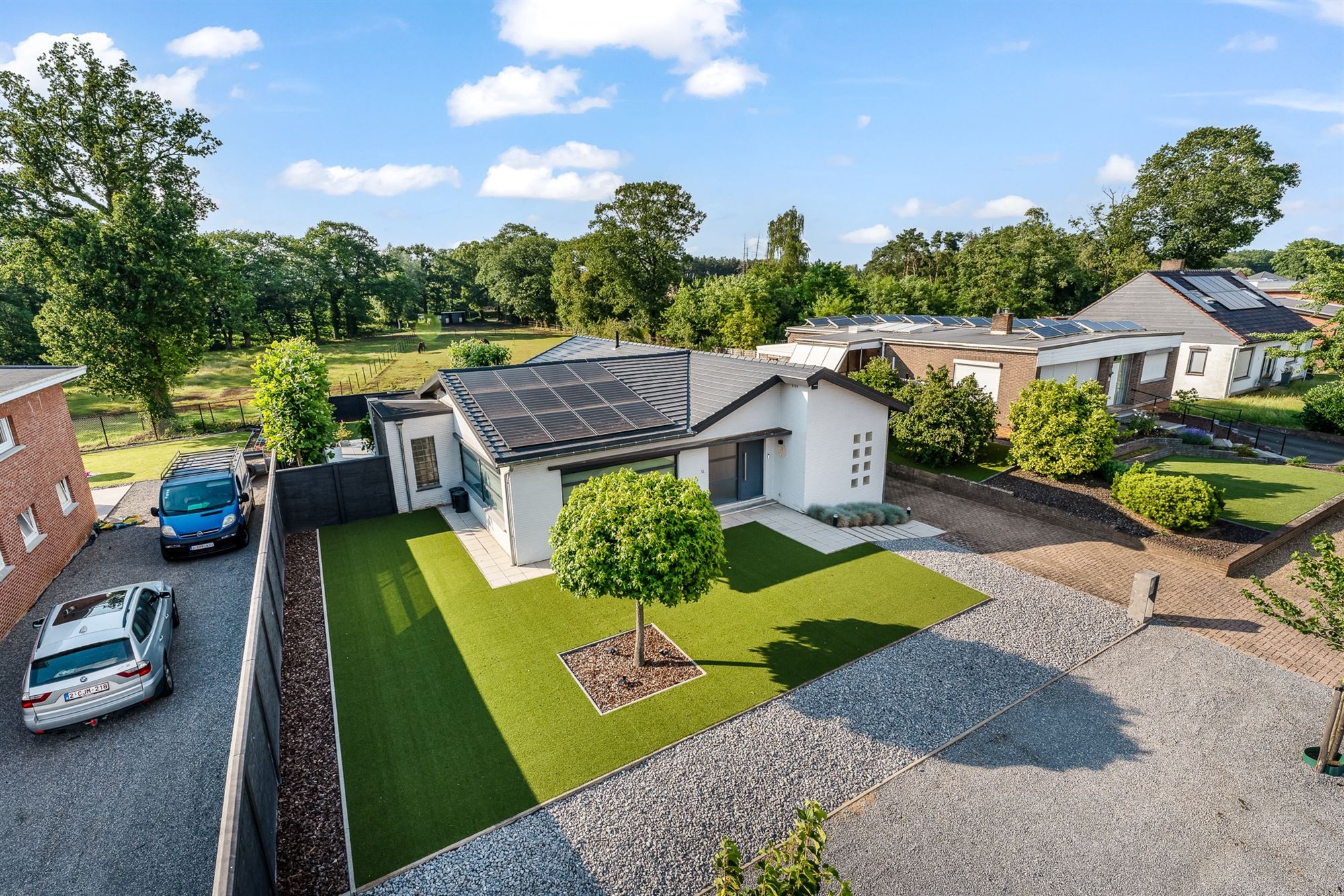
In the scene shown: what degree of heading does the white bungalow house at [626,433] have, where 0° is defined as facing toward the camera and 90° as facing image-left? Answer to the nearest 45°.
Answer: approximately 315°

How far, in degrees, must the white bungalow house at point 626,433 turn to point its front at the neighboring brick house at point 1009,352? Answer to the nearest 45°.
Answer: approximately 90° to its left

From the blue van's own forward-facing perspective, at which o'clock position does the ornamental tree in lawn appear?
The ornamental tree in lawn is roughly at 11 o'clock from the blue van.

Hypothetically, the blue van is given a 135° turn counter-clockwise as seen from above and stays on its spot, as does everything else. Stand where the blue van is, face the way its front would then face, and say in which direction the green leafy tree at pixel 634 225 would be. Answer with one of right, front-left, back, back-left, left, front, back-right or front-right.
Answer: front

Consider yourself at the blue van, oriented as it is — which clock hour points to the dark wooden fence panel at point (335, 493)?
The dark wooden fence panel is roughly at 9 o'clock from the blue van.

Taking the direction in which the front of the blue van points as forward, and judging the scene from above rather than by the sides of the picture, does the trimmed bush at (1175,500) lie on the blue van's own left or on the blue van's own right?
on the blue van's own left

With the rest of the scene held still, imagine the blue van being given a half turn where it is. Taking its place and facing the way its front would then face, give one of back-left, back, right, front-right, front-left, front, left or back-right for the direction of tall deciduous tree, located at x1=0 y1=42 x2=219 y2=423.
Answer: front

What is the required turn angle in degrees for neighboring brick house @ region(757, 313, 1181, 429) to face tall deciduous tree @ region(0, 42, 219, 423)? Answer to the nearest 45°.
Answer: approximately 90° to its right

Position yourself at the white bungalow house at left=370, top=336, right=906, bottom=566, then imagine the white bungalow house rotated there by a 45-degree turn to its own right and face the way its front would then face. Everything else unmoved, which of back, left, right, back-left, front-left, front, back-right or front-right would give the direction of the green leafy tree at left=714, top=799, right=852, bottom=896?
front

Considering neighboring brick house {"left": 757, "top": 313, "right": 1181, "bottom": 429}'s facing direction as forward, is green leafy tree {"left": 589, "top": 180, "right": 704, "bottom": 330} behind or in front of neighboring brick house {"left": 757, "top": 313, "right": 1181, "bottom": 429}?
behind

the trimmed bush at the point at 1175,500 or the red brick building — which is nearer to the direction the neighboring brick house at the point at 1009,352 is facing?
the trimmed bush

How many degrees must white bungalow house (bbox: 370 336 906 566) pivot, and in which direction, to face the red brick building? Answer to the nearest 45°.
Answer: approximately 135° to its right

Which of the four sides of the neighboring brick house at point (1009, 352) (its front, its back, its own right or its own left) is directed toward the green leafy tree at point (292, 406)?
right

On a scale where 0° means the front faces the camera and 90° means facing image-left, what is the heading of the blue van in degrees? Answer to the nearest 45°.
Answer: approximately 0°
